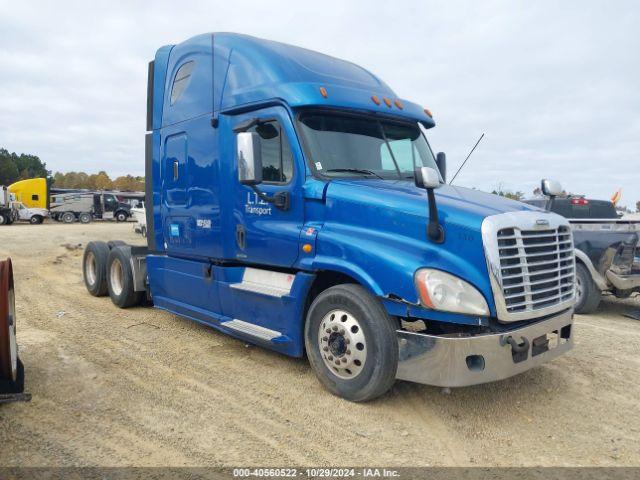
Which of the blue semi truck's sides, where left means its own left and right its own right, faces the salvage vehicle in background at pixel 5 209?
back

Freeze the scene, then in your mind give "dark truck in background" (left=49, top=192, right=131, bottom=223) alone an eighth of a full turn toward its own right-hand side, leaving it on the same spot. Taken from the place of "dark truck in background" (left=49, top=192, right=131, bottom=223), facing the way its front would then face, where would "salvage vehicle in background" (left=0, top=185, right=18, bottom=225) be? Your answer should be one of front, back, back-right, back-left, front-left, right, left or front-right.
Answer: right

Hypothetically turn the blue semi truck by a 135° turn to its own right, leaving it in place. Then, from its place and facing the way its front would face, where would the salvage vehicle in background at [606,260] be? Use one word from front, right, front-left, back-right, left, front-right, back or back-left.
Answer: back-right

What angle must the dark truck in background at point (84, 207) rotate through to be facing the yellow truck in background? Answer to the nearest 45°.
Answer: approximately 135° to its right

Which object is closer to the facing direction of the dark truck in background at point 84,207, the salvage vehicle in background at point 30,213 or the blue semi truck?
the blue semi truck

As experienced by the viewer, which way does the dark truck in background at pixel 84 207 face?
facing to the right of the viewer

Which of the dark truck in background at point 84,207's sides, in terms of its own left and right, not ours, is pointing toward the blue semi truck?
right
